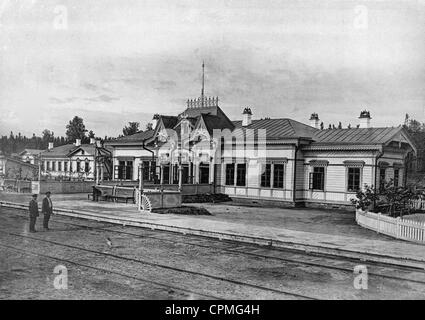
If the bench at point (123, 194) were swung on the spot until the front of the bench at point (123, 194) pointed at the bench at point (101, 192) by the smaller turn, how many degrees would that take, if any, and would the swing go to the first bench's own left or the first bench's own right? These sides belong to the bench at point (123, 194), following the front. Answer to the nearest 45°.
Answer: approximately 90° to the first bench's own right

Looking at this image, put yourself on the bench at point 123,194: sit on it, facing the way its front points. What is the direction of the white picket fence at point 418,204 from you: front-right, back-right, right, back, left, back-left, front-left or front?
back-left

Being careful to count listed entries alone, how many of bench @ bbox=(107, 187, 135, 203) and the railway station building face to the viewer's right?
0

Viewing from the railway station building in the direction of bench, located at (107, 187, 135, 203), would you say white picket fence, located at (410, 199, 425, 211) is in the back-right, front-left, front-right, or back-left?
back-left

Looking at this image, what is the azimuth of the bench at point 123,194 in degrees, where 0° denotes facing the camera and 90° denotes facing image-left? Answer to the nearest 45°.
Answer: approximately 45°

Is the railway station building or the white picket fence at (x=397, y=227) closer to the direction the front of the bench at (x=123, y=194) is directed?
the white picket fence

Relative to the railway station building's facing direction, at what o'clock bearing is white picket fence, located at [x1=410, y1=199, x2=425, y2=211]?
The white picket fence is roughly at 8 o'clock from the railway station building.

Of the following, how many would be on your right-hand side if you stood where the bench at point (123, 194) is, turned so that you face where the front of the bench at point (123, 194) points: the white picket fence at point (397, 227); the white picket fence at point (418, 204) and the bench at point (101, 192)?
1

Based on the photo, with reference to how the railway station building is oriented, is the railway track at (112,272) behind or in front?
in front

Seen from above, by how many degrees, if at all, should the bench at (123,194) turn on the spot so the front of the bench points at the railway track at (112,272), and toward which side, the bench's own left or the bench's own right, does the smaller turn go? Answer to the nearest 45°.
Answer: approximately 45° to the bench's own left

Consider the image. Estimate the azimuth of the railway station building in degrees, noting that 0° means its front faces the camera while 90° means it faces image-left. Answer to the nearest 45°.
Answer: approximately 45°

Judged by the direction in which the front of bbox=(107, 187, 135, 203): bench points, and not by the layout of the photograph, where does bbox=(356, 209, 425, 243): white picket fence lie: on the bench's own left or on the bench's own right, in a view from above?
on the bench's own left

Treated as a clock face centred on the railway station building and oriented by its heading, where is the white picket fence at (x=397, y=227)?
The white picket fence is roughly at 10 o'clock from the railway station building.

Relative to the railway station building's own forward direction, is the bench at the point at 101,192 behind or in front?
in front

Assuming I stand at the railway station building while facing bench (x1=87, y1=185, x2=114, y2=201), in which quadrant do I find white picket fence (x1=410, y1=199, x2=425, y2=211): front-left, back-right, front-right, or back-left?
back-left
